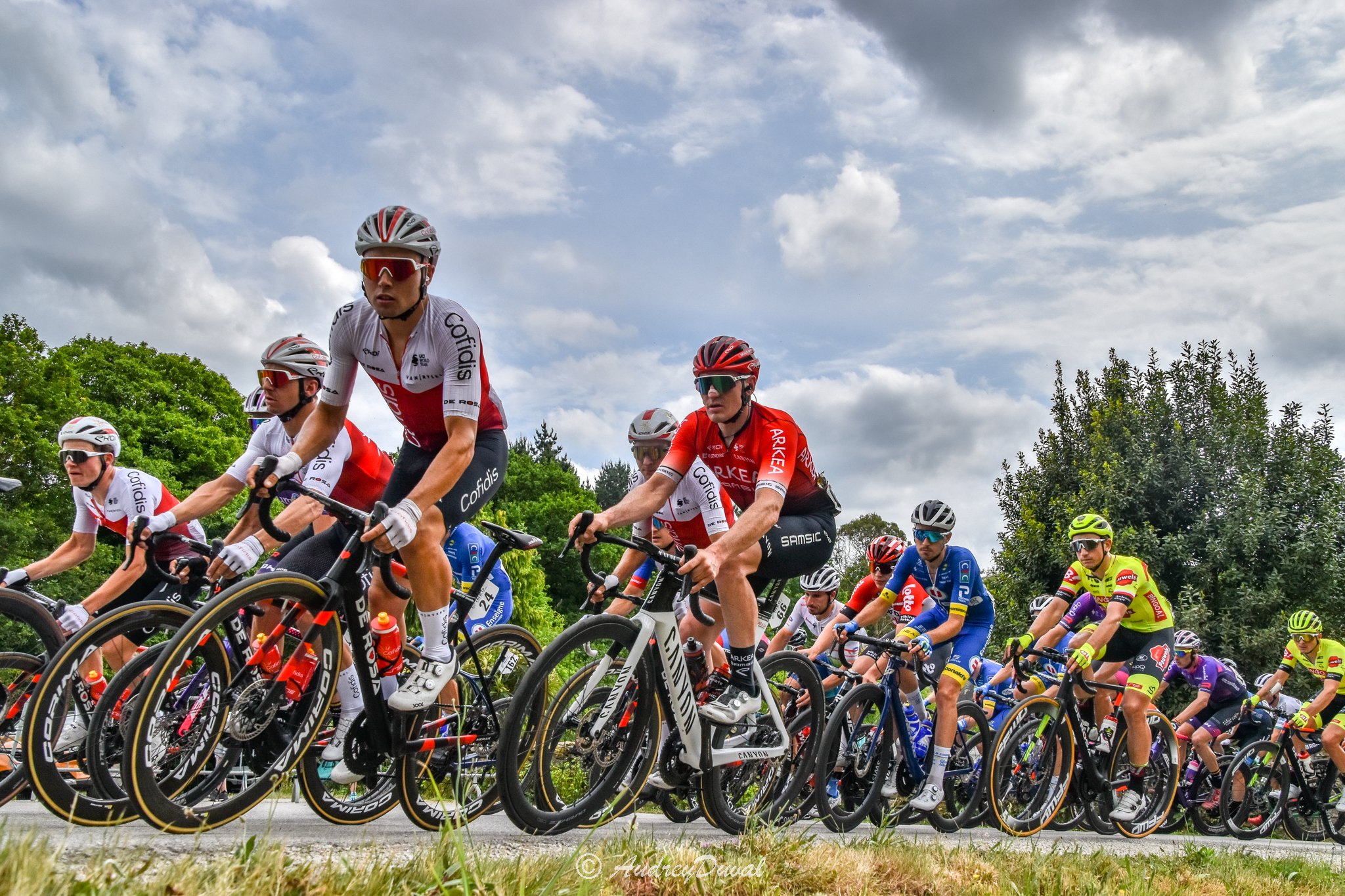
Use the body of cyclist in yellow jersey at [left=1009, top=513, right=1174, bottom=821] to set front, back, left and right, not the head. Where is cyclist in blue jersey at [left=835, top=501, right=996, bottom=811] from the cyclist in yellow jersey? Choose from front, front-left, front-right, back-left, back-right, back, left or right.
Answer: front

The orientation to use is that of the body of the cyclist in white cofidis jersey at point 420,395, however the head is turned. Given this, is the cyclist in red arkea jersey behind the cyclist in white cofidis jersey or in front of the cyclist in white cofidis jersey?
behind

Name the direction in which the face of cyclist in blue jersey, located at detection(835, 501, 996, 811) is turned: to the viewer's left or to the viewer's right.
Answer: to the viewer's left

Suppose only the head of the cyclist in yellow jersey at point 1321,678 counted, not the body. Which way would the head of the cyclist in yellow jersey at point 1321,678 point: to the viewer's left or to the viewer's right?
to the viewer's left

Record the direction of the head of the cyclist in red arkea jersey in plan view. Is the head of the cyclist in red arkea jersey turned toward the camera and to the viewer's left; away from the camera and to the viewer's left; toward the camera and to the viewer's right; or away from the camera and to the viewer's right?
toward the camera and to the viewer's left

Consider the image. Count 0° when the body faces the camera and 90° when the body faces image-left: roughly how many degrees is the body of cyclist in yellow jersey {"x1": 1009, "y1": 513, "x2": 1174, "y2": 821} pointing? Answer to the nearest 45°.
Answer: approximately 45°

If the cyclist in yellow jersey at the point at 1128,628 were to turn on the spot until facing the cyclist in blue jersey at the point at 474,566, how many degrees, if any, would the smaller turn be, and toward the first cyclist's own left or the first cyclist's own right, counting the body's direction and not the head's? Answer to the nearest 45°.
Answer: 0° — they already face them

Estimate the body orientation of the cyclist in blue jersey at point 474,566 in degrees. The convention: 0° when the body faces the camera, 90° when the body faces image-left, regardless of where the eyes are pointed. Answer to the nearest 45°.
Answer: approximately 45°

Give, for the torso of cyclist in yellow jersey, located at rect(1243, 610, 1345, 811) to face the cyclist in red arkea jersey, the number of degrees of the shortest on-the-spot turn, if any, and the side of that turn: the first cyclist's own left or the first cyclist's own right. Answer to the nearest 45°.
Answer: approximately 45° to the first cyclist's own left

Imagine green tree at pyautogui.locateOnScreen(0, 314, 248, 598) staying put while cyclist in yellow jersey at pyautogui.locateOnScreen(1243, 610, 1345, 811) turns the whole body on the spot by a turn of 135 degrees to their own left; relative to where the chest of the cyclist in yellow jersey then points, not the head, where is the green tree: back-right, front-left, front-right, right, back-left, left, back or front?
back

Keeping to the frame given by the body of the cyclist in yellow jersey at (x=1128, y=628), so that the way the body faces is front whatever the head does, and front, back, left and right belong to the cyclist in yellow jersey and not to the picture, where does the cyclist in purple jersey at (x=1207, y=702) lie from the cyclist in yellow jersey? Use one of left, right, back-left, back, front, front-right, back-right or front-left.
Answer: back-right

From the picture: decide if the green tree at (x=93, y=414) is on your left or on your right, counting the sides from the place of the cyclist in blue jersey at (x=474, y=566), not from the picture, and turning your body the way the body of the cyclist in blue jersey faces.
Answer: on your right

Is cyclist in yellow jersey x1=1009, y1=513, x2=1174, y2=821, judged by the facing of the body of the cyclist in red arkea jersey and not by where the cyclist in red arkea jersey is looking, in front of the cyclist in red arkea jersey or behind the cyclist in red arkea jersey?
behind

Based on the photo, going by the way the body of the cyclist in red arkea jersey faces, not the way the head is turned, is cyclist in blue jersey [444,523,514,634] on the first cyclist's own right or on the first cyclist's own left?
on the first cyclist's own right

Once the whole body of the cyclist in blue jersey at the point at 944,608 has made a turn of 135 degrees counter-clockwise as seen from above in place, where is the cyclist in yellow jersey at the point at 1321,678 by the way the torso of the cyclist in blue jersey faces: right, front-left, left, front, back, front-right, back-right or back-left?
front-left

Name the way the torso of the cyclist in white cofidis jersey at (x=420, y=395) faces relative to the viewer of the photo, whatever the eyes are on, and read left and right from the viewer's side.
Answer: facing the viewer and to the left of the viewer

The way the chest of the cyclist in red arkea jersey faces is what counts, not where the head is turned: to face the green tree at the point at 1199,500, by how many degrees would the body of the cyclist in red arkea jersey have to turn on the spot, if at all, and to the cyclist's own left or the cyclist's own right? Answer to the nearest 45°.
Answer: approximately 180°

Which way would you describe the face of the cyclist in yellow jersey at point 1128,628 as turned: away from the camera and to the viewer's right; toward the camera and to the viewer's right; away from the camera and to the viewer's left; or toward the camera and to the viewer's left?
toward the camera and to the viewer's left
